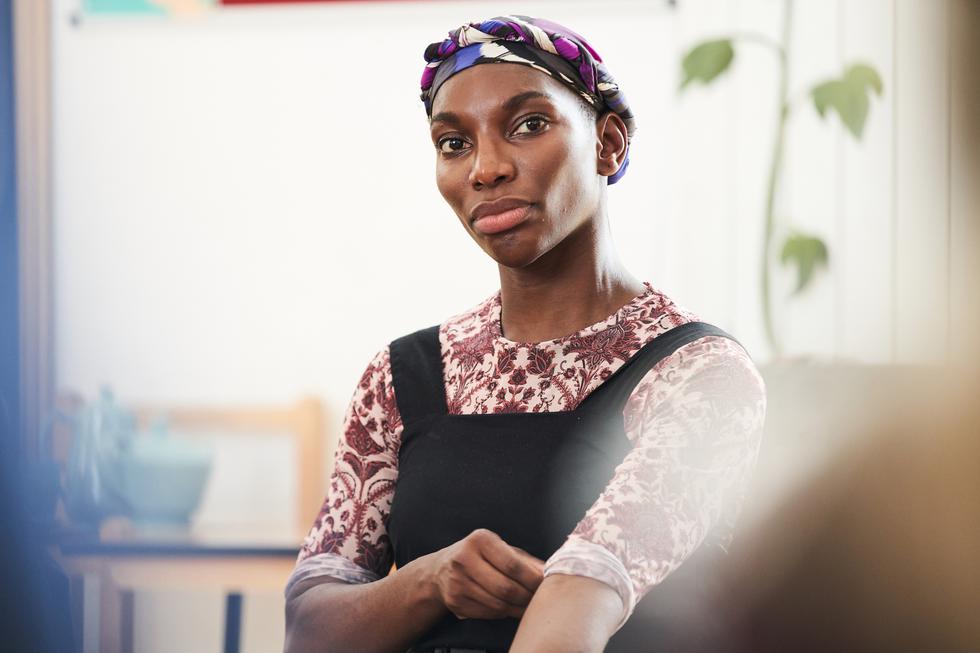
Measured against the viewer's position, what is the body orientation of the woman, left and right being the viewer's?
facing the viewer and to the left of the viewer

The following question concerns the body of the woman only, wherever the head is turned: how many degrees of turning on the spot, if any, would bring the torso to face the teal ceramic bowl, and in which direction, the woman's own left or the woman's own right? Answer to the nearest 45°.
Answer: approximately 90° to the woman's own right

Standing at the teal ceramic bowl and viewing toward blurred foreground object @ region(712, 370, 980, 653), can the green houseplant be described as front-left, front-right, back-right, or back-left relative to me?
front-left

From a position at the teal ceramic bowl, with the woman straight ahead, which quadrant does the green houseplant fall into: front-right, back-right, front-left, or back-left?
front-left
